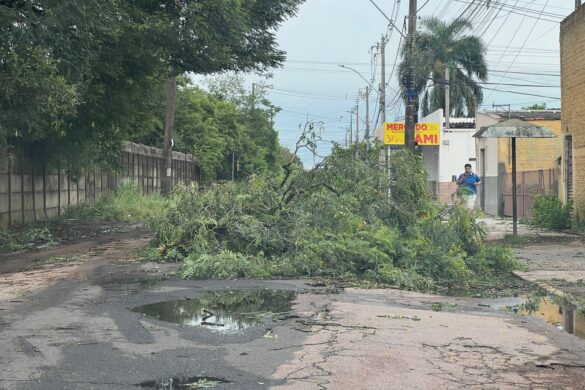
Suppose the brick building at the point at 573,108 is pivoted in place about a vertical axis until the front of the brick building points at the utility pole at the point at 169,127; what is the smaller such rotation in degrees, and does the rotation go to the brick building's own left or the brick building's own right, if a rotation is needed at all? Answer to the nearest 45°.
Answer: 0° — it already faces it

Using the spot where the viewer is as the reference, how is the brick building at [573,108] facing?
facing to the left of the viewer

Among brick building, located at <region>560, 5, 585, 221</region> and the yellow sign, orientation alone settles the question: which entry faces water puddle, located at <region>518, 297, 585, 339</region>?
the yellow sign

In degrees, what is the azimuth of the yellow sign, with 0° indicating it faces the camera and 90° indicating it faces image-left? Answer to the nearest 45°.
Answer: approximately 0°

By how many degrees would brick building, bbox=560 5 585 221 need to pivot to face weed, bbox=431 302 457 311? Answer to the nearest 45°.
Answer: approximately 90° to its left

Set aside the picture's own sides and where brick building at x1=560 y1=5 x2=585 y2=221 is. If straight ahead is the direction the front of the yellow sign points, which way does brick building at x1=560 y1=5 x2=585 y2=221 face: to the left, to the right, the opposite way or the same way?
to the right

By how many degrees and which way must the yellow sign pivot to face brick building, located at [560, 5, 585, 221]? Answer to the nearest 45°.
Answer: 0° — it already faces it

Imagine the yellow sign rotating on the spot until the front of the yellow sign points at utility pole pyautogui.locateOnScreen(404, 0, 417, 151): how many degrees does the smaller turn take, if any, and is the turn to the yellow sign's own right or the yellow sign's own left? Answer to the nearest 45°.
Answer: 0° — it already faces it

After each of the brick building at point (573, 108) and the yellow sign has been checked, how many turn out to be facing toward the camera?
1

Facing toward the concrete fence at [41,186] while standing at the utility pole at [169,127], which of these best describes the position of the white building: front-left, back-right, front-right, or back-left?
back-left

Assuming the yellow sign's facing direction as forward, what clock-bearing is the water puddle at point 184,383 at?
The water puddle is roughly at 12 o'clock from the yellow sign.

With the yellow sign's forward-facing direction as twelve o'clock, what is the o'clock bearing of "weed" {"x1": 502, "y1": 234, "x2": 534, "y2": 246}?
The weed is roughly at 12 o'clock from the yellow sign.
